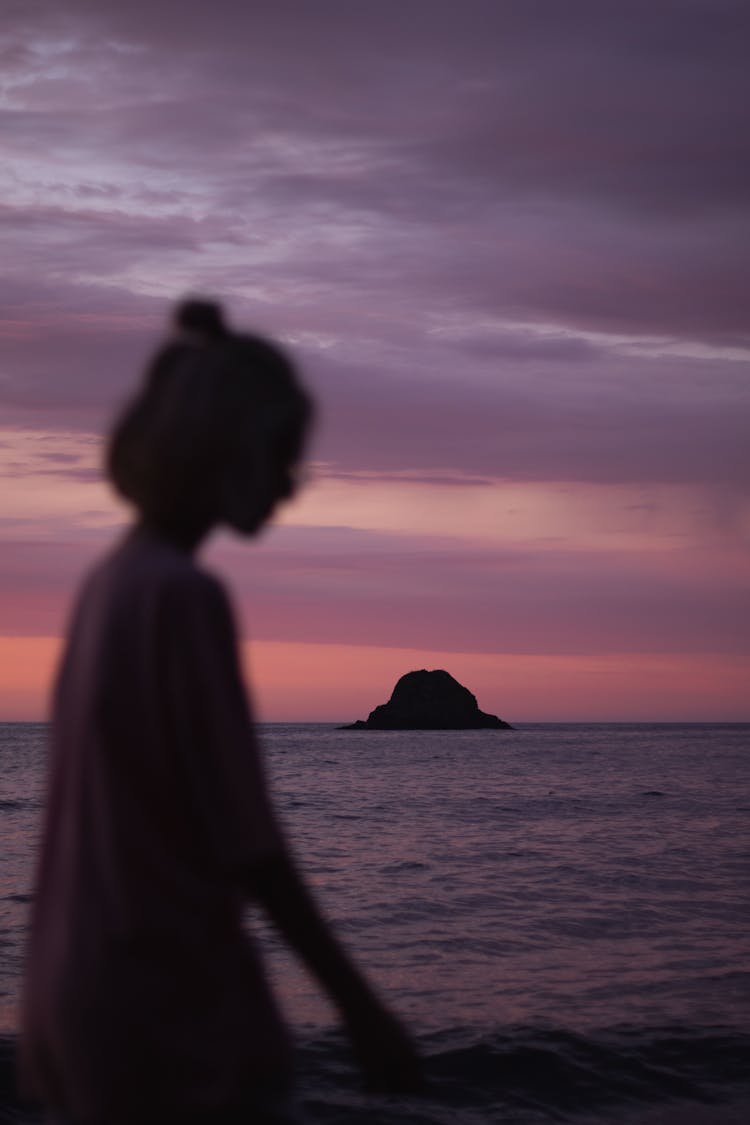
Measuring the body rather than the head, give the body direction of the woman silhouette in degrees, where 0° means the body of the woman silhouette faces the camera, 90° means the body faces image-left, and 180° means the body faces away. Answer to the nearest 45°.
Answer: approximately 270°
